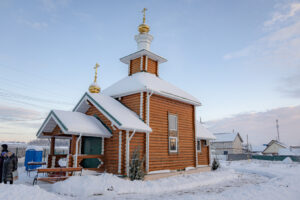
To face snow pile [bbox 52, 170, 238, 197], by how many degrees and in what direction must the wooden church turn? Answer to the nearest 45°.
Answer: approximately 45° to its left

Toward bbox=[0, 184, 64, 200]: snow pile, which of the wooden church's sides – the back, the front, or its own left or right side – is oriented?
front

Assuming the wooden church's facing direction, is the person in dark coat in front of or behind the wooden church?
in front

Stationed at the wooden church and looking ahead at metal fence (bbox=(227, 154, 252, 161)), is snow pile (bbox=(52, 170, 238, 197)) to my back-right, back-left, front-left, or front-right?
back-right

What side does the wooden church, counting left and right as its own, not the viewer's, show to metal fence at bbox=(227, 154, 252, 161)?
back

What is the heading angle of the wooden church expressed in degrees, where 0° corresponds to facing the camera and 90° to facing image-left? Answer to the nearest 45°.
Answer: approximately 45°
